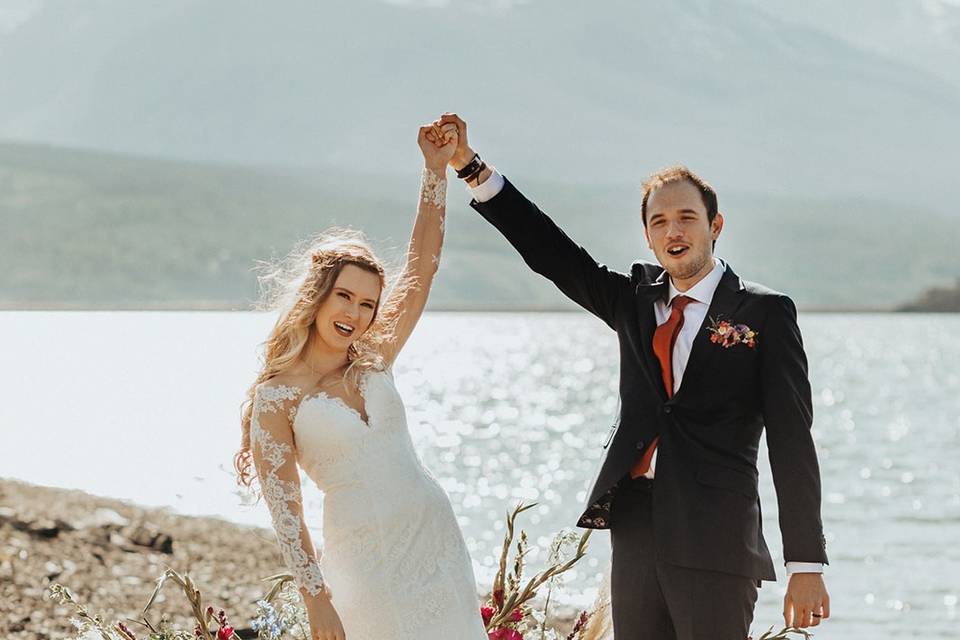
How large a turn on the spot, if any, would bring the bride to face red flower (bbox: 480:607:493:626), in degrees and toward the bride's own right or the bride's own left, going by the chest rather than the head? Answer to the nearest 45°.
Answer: approximately 90° to the bride's own left

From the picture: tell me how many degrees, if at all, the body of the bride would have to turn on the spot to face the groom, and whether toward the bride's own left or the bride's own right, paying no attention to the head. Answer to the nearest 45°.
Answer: approximately 45° to the bride's own left

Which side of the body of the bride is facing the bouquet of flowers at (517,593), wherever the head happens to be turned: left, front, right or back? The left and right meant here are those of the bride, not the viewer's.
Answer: left

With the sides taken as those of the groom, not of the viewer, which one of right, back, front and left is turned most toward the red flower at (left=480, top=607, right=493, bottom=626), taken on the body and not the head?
right

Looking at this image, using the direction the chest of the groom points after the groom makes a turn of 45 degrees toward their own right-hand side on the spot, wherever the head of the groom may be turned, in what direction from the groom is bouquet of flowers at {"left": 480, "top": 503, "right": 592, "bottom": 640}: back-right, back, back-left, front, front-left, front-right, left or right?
front-right

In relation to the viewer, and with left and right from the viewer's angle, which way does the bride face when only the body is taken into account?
facing the viewer and to the right of the viewer

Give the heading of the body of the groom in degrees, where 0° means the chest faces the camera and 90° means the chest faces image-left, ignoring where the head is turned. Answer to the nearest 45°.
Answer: approximately 45°

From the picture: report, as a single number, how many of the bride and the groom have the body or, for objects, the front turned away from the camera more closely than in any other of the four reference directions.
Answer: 0
